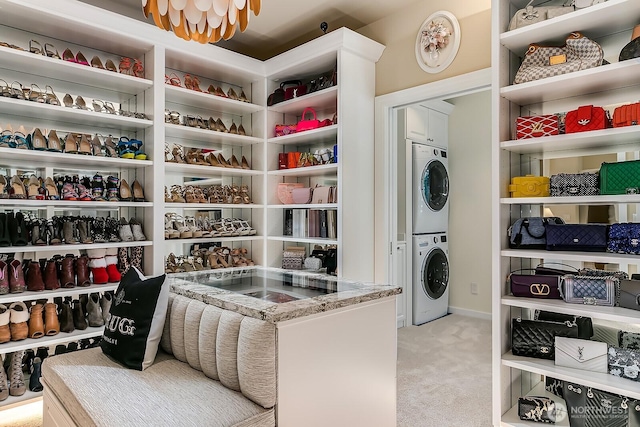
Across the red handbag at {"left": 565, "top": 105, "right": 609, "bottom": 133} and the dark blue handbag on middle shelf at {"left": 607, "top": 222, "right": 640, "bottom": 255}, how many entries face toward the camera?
2

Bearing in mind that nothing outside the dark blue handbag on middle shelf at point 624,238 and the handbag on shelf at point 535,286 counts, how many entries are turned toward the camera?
2

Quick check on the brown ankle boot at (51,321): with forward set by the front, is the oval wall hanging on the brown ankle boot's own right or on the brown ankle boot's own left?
on the brown ankle boot's own left

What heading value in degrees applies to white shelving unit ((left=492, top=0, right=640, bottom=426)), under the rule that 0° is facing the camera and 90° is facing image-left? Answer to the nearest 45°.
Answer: approximately 45°

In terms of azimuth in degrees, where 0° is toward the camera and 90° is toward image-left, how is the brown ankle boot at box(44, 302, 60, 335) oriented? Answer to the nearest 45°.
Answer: approximately 0°
